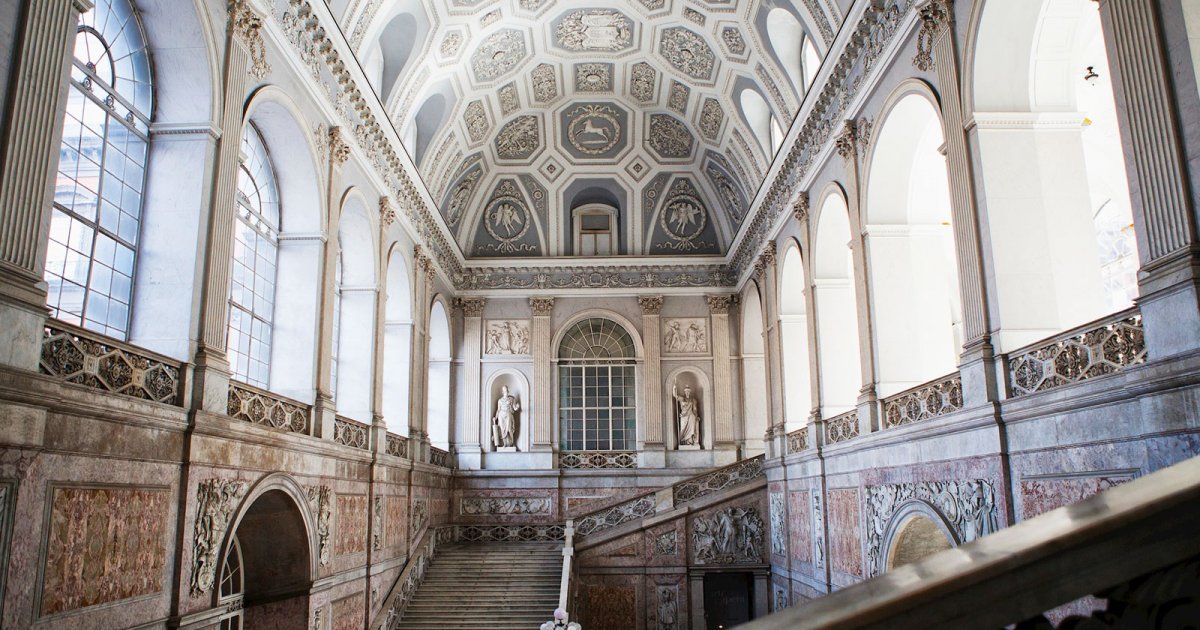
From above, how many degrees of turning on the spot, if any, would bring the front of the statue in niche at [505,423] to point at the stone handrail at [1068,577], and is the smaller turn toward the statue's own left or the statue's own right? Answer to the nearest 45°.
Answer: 0° — it already faces it

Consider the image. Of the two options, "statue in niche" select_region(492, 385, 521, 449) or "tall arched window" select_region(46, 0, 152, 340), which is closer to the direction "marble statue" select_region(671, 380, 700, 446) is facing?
the tall arched window

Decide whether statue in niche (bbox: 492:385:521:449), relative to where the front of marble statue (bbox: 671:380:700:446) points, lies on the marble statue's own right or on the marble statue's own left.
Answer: on the marble statue's own right

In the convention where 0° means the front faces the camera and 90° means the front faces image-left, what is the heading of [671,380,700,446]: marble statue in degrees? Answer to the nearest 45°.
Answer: approximately 0°

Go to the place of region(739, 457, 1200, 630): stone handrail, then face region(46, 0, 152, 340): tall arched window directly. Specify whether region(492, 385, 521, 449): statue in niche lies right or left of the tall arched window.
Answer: right

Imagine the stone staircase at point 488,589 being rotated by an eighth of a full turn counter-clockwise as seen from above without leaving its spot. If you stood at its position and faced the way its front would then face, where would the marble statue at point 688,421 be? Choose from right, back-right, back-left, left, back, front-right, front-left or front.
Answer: left

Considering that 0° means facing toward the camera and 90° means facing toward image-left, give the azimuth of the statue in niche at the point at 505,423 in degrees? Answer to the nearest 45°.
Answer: approximately 0°

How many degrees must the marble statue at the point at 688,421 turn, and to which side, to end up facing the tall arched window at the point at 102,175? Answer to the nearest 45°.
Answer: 0° — it already faces it

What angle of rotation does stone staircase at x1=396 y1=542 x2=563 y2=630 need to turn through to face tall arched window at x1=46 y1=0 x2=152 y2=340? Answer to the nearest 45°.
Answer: approximately 45° to its right

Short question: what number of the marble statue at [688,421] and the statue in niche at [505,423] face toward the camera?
2
